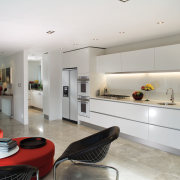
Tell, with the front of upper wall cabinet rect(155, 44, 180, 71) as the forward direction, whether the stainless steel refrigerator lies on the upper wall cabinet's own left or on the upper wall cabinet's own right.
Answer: on the upper wall cabinet's own right

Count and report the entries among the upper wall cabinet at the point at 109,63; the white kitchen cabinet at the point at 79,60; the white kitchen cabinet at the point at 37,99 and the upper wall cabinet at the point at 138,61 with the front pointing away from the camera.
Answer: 0

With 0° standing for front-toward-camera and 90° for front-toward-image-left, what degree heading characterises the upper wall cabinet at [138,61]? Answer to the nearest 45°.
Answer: approximately 45°

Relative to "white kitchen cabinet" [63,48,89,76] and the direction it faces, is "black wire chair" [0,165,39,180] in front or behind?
in front

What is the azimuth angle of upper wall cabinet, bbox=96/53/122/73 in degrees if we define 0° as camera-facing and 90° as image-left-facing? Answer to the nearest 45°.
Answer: approximately 45°

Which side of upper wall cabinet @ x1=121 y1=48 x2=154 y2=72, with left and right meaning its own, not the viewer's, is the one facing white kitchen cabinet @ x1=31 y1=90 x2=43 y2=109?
right

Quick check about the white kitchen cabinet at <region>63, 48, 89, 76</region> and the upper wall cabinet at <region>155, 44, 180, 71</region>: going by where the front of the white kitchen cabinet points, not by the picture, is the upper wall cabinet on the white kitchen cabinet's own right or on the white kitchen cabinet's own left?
on the white kitchen cabinet's own left

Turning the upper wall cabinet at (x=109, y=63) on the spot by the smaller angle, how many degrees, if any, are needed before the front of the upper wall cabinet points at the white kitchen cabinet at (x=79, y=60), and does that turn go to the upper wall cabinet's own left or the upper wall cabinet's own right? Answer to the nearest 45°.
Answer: approximately 90° to the upper wall cabinet's own right

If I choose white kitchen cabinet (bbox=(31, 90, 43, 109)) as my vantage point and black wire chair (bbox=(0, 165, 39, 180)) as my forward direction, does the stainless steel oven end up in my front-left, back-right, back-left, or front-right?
front-left

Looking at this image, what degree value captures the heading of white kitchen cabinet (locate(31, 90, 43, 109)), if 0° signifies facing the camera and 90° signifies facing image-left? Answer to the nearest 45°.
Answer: approximately 45°

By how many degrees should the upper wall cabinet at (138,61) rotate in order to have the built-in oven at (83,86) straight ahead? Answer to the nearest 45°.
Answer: approximately 90° to its right

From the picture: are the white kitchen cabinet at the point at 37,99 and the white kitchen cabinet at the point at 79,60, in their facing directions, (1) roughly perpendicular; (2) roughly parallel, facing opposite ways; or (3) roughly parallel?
roughly parallel

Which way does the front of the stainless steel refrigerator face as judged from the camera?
facing the viewer and to the left of the viewer

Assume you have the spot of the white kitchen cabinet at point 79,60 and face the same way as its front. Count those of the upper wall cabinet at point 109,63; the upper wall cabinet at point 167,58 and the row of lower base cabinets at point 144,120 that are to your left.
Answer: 3

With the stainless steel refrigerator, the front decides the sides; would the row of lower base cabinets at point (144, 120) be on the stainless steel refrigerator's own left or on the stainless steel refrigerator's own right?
on the stainless steel refrigerator's own left
